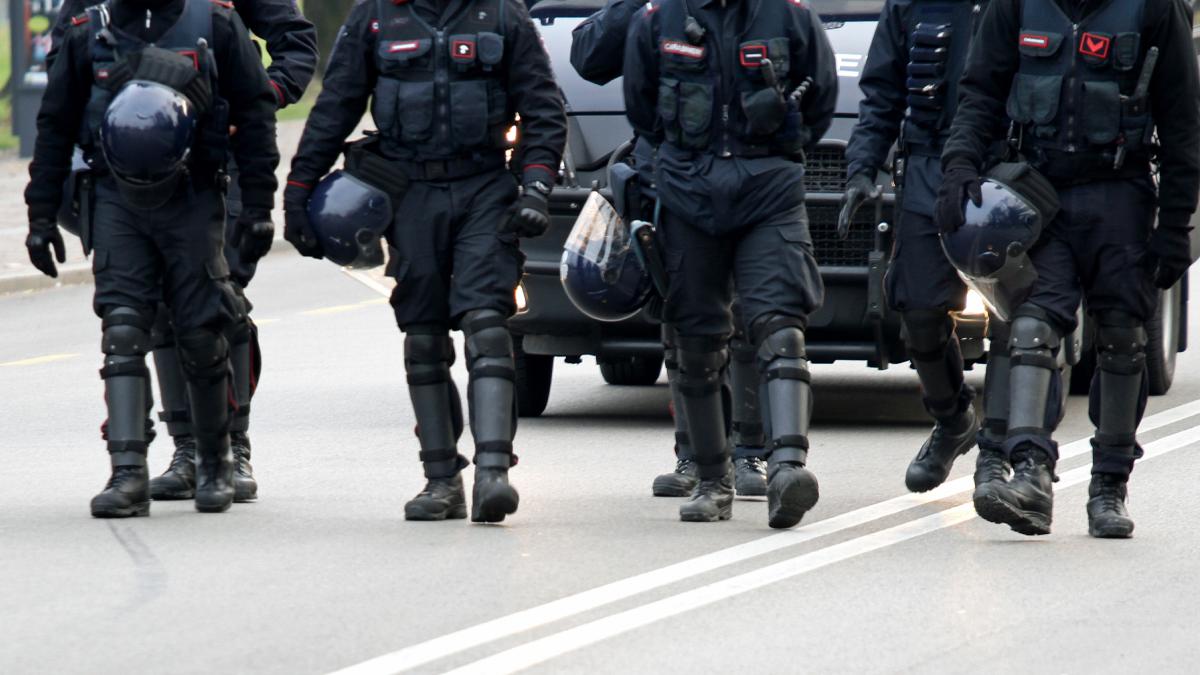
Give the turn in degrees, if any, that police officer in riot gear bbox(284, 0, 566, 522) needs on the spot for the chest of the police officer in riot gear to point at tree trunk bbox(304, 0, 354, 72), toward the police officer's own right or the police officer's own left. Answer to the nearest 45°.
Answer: approximately 180°

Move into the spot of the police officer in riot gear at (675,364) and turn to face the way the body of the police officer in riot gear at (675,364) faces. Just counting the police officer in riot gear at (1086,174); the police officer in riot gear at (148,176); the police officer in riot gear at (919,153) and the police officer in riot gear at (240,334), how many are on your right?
2

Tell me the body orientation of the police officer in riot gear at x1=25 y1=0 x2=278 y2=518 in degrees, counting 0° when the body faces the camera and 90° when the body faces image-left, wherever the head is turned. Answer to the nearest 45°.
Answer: approximately 0°

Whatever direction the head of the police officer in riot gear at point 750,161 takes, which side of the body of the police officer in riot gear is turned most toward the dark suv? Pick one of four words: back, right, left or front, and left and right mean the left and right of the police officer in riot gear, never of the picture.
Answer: back

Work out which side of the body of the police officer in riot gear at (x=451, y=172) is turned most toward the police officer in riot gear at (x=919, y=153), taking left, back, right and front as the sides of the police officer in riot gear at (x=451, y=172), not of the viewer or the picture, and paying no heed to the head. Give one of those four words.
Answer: left

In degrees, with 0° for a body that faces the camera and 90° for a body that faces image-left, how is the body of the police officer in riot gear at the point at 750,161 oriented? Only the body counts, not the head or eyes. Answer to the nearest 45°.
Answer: approximately 0°

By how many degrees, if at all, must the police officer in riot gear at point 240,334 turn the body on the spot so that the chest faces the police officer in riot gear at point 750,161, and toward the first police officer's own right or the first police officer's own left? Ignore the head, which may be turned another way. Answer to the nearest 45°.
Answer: approximately 45° to the first police officer's own left
